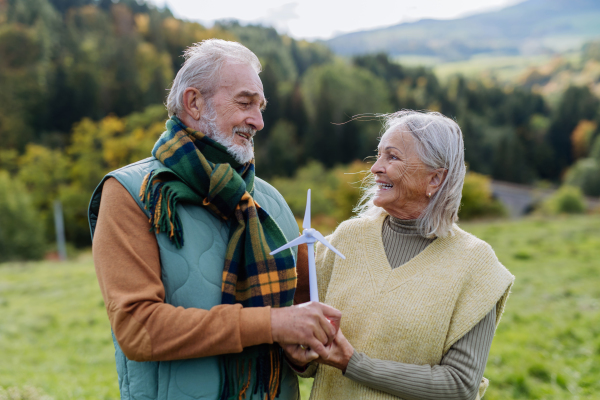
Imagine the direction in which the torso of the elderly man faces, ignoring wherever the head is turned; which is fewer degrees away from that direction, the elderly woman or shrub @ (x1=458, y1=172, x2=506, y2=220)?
the elderly woman

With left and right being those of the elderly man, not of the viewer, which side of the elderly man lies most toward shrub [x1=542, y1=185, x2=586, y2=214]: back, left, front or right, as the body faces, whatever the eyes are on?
left

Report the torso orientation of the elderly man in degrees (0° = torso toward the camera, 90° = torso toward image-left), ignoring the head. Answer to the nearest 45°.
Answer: approximately 315°

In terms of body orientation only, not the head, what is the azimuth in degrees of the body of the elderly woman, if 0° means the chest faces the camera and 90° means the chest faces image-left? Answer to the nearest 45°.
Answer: approximately 45°

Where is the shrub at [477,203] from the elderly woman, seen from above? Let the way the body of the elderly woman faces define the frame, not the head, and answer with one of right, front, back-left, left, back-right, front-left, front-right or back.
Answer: back-right

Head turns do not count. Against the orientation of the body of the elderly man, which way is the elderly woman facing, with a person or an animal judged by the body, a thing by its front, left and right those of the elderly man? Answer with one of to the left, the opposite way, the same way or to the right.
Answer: to the right

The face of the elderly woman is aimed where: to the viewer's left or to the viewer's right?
to the viewer's left

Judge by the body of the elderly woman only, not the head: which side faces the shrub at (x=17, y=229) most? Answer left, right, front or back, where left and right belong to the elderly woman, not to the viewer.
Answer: right

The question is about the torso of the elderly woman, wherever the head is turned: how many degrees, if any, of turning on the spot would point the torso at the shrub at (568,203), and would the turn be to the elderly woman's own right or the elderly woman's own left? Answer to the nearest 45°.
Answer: approximately 135° to the elderly woman's own right

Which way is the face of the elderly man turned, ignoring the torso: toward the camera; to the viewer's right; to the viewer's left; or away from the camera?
to the viewer's right
